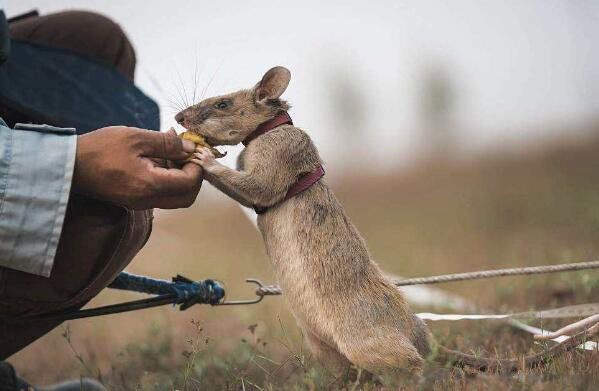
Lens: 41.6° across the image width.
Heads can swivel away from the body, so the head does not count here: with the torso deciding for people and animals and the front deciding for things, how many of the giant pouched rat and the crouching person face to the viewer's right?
1

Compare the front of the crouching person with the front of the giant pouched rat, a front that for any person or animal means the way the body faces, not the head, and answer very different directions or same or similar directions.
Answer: very different directions

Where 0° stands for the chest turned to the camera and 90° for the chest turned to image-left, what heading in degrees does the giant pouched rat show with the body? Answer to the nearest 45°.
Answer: approximately 90°

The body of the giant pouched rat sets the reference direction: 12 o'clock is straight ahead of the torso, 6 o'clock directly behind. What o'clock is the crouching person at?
The crouching person is roughly at 11 o'clock from the giant pouched rat.

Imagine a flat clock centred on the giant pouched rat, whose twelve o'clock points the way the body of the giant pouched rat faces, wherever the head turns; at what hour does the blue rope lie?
The blue rope is roughly at 1 o'clock from the giant pouched rat.

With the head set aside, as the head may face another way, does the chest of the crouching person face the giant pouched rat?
yes

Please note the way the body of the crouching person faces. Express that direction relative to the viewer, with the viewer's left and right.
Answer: facing to the right of the viewer

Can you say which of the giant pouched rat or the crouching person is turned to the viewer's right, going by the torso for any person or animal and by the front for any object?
the crouching person
